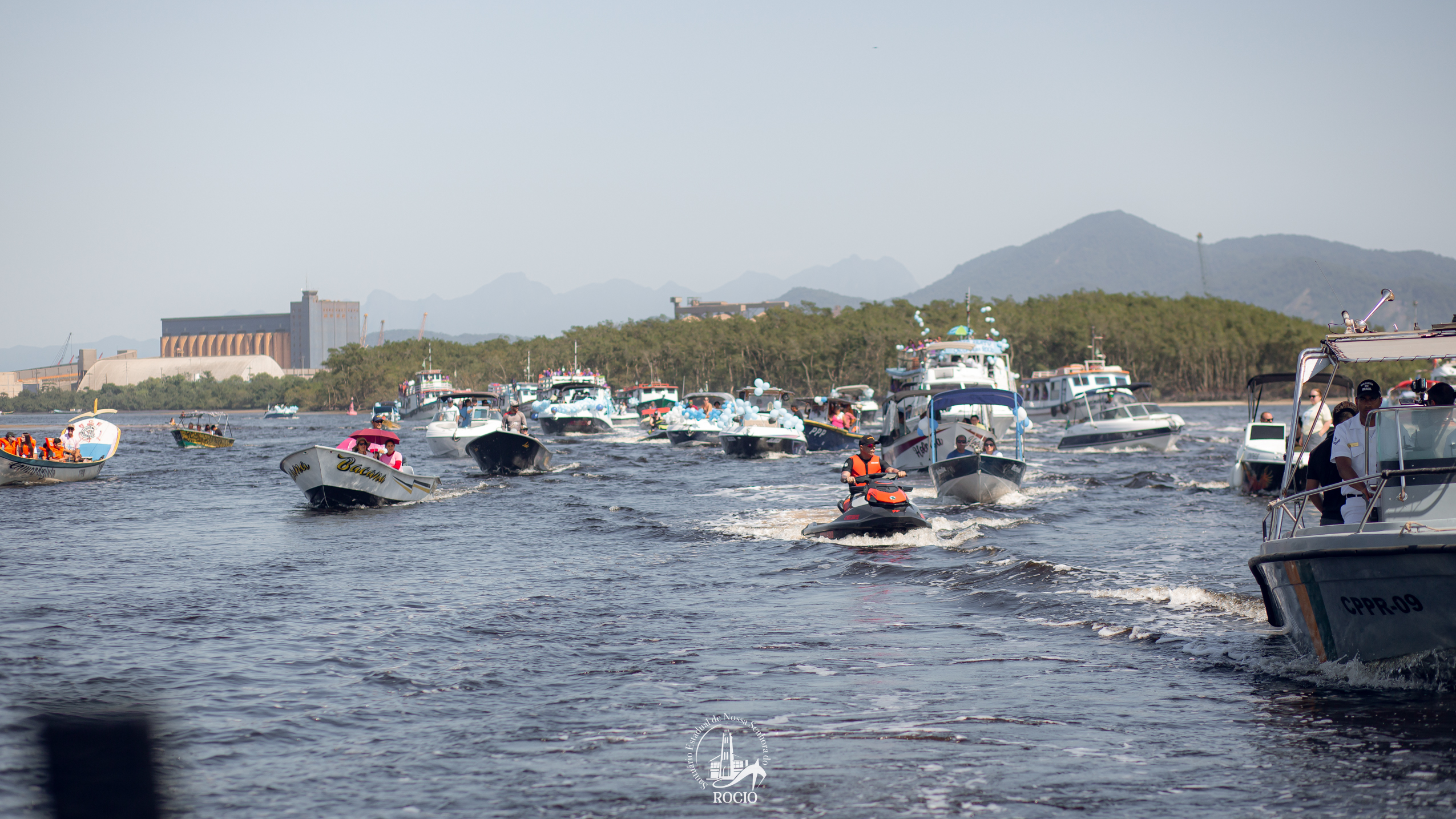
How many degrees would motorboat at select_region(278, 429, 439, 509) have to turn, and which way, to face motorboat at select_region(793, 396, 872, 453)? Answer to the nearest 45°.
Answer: approximately 180°

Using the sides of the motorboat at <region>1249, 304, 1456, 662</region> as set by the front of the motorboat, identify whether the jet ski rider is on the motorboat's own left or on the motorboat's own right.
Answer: on the motorboat's own right

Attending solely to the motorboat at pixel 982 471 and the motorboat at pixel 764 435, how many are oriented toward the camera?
2

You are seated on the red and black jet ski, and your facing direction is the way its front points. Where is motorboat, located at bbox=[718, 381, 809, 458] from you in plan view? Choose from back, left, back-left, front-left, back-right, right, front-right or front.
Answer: back-left

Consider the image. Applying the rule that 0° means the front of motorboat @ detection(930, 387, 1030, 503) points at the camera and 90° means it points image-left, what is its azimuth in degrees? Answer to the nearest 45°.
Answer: approximately 0°

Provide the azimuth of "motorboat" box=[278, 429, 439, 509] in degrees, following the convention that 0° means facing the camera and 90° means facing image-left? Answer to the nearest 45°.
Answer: approximately 45°

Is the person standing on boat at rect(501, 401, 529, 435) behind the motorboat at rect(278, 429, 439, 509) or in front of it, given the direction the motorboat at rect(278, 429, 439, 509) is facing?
behind

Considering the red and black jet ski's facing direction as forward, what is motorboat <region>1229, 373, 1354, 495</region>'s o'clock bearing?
The motorboat is roughly at 9 o'clock from the red and black jet ski.

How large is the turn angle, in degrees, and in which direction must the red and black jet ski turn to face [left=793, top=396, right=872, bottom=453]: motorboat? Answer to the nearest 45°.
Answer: approximately 135° to its left

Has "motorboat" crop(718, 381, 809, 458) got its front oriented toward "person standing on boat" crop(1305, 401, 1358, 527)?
yes

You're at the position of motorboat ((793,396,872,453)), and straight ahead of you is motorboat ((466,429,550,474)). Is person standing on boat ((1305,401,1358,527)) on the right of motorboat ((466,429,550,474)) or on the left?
left

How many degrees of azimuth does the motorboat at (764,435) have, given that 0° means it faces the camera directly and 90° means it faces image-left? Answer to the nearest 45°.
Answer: approximately 0°
